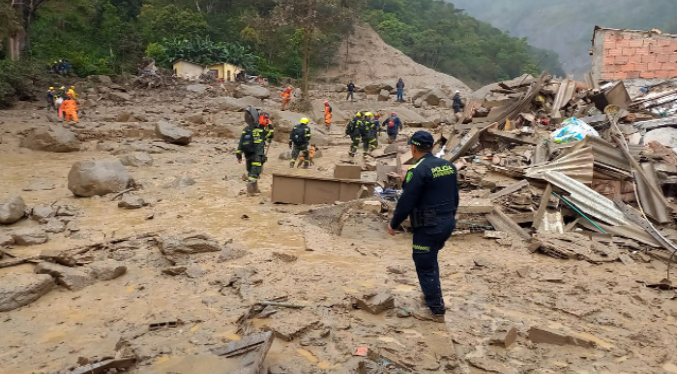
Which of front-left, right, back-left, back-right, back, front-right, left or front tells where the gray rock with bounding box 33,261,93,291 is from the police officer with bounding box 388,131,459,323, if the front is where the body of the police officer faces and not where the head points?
front-left

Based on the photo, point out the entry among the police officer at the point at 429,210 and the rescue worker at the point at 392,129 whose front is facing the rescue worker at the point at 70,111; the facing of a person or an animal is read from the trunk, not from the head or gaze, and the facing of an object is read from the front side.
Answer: the police officer

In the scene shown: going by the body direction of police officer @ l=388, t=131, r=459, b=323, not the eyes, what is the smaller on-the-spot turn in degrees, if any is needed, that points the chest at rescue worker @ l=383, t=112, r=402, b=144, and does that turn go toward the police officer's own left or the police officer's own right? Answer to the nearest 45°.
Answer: approximately 45° to the police officer's own right

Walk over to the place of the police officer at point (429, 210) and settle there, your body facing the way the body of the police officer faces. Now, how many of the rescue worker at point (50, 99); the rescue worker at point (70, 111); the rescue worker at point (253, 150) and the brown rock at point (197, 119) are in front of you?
4

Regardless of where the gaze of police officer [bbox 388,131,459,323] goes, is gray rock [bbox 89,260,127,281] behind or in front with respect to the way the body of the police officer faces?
in front

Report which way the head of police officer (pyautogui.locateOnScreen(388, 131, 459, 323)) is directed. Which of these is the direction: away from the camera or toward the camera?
away from the camera

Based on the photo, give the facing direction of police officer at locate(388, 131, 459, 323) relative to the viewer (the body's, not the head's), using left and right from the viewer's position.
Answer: facing away from the viewer and to the left of the viewer

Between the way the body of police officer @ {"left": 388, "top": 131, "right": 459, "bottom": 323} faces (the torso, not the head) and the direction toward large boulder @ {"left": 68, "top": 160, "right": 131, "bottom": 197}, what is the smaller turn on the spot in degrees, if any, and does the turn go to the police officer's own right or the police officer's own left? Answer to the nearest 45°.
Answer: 0° — they already face it

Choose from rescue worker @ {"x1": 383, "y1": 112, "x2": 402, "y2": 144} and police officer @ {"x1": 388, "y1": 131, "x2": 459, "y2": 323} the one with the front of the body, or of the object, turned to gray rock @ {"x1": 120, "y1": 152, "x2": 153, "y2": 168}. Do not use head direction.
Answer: the police officer

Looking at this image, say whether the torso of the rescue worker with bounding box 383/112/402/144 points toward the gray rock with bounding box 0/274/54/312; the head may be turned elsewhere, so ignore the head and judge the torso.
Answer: no

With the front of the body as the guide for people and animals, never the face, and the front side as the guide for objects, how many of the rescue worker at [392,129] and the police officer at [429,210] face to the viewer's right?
0

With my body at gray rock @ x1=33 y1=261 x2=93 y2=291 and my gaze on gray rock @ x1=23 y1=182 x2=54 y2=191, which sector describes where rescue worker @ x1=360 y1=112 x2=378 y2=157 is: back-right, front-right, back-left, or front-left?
front-right

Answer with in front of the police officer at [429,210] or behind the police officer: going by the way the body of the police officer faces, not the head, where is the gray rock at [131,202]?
in front
